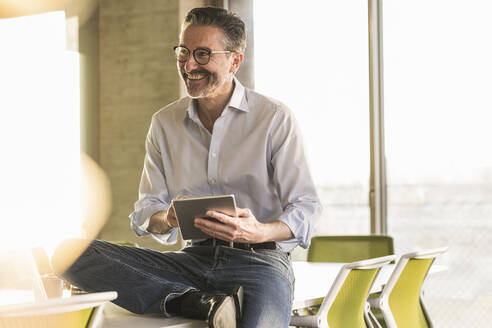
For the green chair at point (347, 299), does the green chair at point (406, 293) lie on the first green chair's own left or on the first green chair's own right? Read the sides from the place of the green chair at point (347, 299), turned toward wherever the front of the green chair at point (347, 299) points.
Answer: on the first green chair's own right

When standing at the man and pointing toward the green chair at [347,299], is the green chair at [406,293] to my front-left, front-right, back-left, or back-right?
front-left

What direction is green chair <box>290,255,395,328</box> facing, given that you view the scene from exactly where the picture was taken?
facing away from the viewer and to the left of the viewer

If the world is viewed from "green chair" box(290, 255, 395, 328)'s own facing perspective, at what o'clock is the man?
The man is roughly at 10 o'clock from the green chair.

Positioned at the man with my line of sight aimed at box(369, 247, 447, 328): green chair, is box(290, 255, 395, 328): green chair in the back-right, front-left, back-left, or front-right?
front-right

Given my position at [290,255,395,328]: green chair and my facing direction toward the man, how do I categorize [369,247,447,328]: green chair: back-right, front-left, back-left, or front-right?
back-right

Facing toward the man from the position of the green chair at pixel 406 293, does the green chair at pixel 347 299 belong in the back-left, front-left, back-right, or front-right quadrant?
front-left

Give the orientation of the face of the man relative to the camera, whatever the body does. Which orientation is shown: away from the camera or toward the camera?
toward the camera
